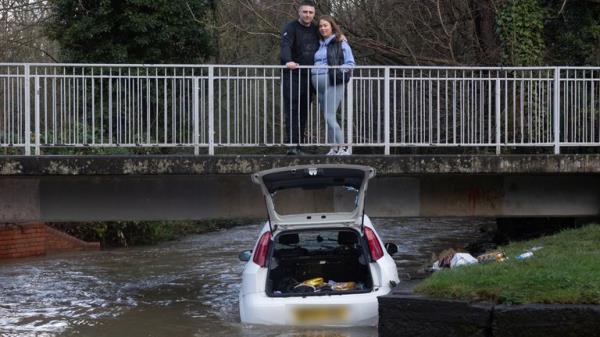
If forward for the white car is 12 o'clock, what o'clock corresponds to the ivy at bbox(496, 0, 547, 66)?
The ivy is roughly at 1 o'clock from the white car.

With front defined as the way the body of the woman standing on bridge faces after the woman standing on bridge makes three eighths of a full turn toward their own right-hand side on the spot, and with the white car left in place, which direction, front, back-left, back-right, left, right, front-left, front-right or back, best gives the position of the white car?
back

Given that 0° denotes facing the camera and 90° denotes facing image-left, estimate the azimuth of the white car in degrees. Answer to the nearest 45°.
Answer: approximately 180°

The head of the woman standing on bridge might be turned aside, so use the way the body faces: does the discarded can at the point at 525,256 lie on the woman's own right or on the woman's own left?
on the woman's own left

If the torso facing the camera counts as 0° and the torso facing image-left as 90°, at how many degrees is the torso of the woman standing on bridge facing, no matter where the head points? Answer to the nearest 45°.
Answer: approximately 45°

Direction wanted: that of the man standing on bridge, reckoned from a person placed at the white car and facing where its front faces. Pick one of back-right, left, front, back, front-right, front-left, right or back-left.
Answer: front

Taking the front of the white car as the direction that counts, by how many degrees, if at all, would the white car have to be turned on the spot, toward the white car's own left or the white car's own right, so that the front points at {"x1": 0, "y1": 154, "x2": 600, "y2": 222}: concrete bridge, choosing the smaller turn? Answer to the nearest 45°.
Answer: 0° — it already faces it

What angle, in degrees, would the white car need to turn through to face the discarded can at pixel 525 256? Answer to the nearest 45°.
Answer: approximately 90° to its right

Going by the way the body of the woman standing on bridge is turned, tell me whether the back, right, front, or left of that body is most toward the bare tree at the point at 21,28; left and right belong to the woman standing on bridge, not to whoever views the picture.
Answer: right
